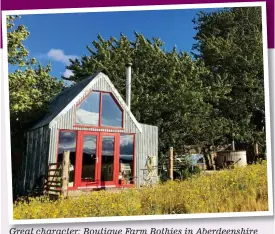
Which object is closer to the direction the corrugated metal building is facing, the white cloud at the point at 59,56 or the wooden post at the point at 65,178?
the wooden post

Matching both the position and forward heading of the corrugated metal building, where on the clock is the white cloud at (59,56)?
The white cloud is roughly at 7 o'clock from the corrugated metal building.

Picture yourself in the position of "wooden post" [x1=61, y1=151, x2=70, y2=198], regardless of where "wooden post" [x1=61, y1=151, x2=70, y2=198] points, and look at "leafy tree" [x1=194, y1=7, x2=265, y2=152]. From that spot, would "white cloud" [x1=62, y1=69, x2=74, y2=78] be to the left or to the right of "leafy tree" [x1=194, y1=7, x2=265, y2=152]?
left

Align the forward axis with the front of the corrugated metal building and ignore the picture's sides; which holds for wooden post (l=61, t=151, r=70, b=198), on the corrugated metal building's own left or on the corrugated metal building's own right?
on the corrugated metal building's own right

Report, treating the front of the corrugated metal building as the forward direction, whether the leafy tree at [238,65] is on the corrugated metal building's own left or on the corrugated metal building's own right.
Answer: on the corrugated metal building's own left

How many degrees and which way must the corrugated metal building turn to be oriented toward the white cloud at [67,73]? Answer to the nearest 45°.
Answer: approximately 135° to its left

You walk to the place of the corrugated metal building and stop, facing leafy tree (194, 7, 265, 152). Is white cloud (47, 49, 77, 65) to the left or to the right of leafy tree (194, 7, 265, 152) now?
left

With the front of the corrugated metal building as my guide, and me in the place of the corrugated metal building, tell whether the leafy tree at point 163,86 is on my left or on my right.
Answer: on my left

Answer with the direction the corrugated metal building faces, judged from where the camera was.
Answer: facing the viewer and to the right of the viewer

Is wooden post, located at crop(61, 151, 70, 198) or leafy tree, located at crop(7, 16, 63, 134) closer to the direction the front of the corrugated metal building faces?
the wooden post
